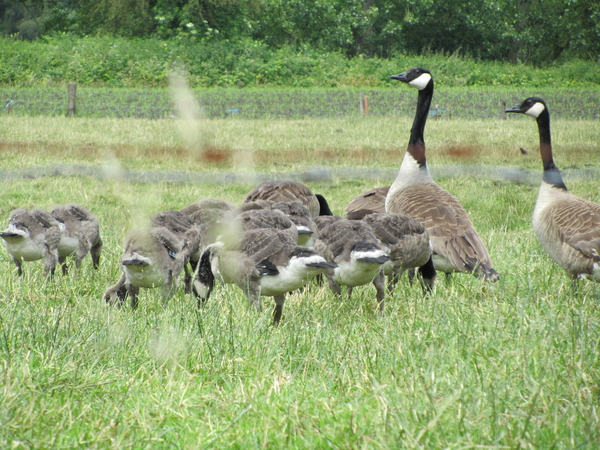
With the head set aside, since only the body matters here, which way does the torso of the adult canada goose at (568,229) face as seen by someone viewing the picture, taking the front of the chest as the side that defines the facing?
to the viewer's left

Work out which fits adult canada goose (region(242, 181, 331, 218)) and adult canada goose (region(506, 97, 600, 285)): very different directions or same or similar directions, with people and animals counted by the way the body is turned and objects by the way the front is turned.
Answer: very different directions

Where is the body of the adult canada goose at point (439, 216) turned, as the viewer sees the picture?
to the viewer's left

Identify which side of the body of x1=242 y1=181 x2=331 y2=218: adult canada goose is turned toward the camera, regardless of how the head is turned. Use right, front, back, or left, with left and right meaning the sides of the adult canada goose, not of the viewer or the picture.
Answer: right
